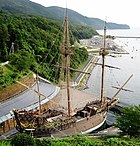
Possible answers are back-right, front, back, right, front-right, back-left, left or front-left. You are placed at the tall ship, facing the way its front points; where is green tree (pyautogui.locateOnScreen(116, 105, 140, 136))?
right

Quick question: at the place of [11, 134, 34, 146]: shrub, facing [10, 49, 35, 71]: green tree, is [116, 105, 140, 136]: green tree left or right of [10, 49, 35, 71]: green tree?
right

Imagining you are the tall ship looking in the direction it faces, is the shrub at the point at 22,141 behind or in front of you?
behind

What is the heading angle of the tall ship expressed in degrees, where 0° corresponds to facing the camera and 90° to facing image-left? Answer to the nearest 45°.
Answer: approximately 225°

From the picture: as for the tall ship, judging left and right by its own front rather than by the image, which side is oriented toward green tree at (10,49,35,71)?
left
